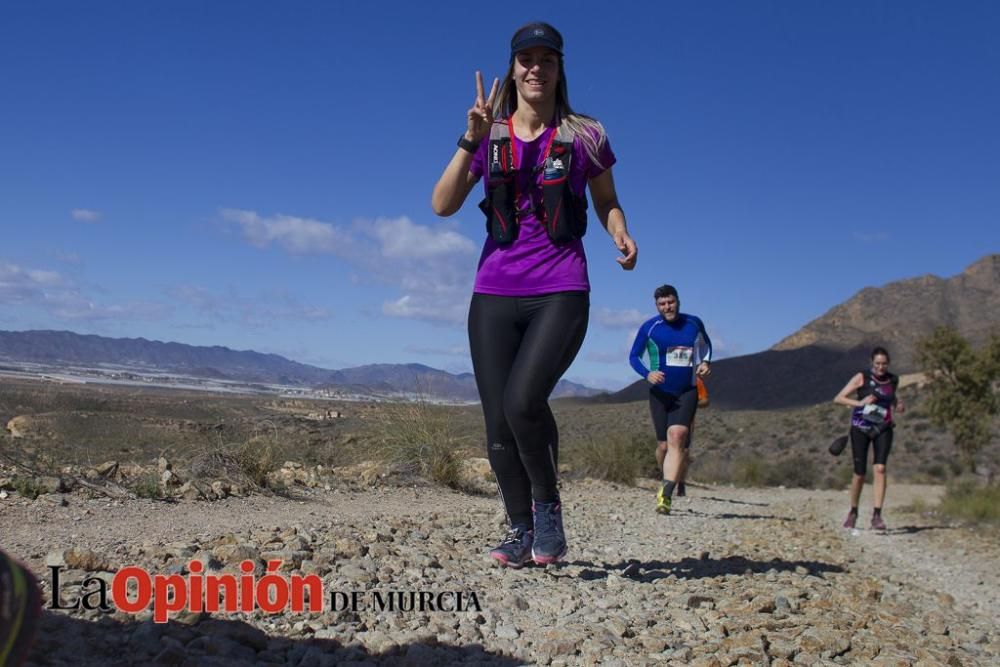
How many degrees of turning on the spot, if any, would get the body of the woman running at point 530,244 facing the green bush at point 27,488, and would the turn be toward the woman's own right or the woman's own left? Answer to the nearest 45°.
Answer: approximately 135° to the woman's own right

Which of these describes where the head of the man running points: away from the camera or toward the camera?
toward the camera

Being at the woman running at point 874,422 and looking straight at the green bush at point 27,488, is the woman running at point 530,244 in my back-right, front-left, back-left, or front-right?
front-left

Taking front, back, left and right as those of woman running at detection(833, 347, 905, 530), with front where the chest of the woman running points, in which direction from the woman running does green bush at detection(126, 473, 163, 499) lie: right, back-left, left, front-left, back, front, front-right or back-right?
front-right

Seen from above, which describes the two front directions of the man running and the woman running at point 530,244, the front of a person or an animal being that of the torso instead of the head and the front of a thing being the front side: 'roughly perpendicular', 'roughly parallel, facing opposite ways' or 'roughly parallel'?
roughly parallel

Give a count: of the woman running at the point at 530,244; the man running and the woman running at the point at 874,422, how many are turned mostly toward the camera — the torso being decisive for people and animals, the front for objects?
3

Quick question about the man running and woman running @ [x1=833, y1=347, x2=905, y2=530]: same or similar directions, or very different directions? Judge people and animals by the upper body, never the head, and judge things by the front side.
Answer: same or similar directions

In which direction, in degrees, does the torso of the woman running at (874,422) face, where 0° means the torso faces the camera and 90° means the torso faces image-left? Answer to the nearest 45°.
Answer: approximately 0°

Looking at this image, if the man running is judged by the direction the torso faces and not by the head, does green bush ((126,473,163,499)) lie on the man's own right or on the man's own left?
on the man's own right

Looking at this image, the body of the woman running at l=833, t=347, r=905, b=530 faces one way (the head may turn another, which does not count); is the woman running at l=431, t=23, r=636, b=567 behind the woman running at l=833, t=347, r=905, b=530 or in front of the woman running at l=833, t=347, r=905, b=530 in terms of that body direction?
in front

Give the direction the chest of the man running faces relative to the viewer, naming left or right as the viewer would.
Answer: facing the viewer

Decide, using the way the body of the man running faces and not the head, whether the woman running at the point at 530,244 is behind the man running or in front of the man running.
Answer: in front

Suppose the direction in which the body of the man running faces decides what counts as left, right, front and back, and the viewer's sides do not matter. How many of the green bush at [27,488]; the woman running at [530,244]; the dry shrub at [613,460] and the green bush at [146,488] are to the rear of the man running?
1
